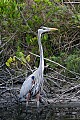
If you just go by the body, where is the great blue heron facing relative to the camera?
to the viewer's right
